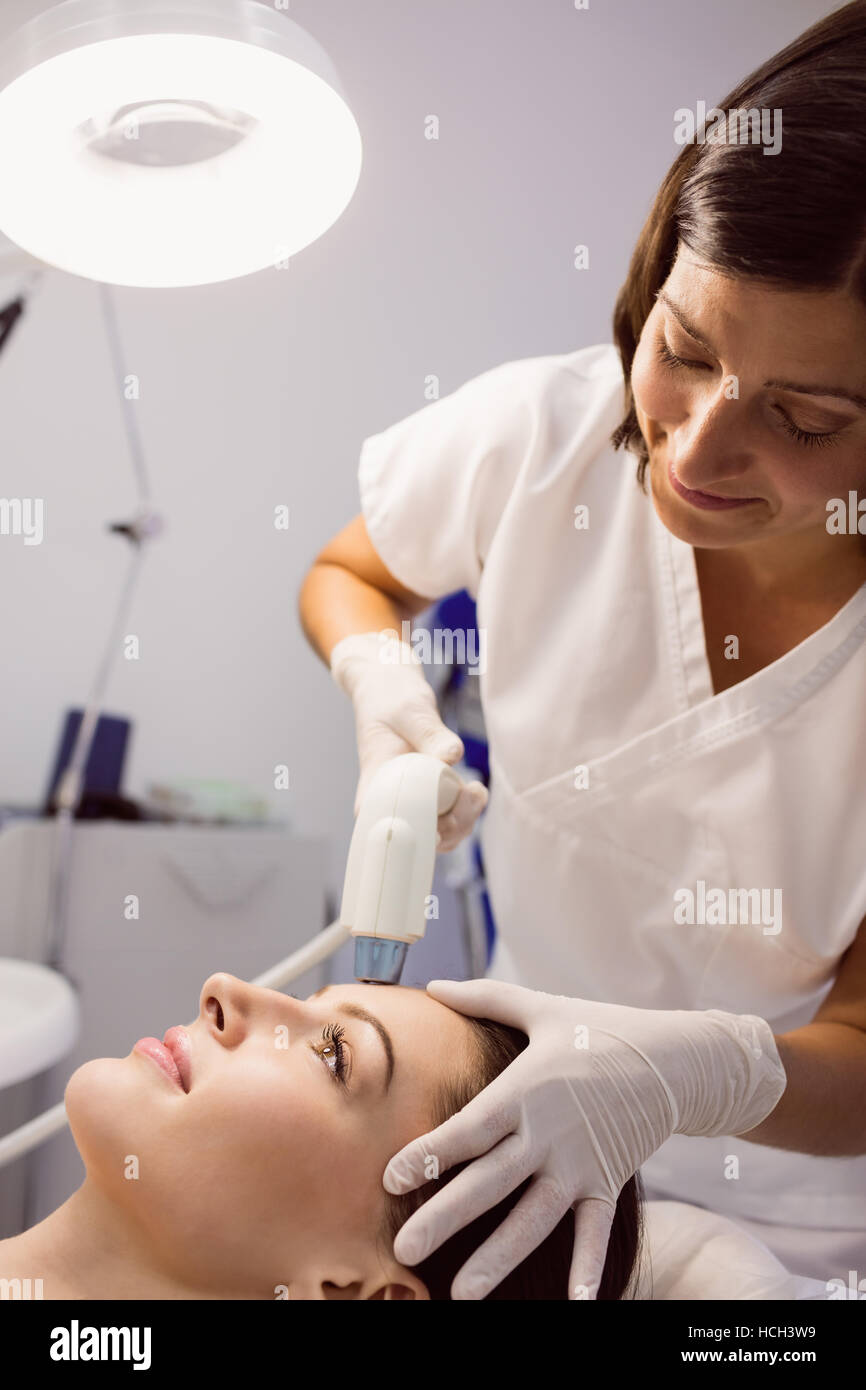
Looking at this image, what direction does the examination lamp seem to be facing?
toward the camera
